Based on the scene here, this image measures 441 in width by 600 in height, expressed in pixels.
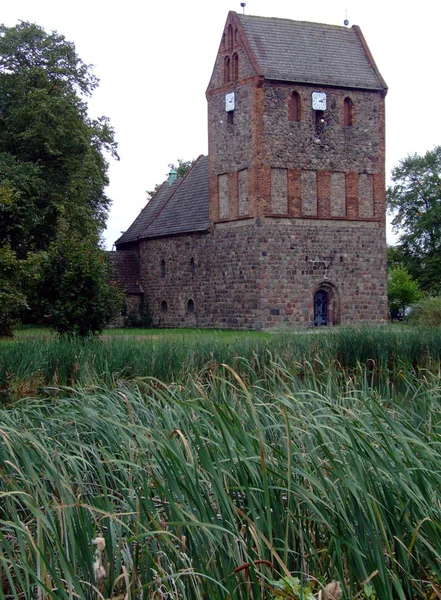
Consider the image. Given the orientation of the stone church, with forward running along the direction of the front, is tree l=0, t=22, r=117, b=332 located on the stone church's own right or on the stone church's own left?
on the stone church's own right

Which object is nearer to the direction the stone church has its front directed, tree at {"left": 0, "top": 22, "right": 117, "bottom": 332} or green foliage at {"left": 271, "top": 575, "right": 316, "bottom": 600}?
the green foliage

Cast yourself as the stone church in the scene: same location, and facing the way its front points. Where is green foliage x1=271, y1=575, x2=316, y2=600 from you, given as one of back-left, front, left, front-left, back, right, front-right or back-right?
front-right

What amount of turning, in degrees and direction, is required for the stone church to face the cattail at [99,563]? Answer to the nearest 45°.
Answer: approximately 45° to its right

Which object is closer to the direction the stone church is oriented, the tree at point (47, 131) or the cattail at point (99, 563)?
the cattail

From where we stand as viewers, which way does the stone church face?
facing the viewer and to the right of the viewer
